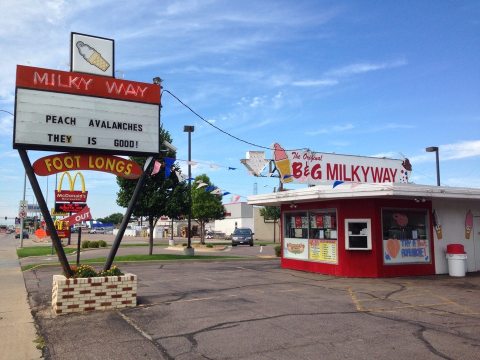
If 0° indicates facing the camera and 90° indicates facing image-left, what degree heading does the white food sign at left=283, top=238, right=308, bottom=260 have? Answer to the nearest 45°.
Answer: approximately 0°

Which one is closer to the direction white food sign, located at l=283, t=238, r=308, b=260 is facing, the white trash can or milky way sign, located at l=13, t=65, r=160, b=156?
the milky way sign

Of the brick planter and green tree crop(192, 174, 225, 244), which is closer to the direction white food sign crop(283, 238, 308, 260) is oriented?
the brick planter

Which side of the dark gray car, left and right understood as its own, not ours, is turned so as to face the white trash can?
front

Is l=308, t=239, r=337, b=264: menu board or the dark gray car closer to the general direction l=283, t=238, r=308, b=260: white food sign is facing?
the menu board

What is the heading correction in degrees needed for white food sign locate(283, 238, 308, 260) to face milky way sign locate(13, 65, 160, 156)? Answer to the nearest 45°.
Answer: approximately 45° to its right

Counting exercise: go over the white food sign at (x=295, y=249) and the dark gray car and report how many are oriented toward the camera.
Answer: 2

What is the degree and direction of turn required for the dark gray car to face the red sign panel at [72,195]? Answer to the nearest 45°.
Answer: approximately 45° to its right
